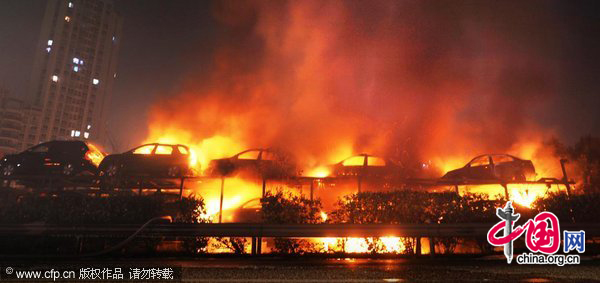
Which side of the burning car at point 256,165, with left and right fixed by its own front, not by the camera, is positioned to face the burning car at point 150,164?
front

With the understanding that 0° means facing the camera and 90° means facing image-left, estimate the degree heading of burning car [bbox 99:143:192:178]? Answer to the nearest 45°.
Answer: approximately 90°

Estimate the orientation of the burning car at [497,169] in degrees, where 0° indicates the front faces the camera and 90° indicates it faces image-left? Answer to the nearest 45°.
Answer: approximately 90°

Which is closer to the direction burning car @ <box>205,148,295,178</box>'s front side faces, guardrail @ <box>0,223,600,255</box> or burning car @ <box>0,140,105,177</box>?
the burning car

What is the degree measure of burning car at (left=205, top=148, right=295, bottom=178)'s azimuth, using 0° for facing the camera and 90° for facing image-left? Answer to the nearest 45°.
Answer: approximately 90°

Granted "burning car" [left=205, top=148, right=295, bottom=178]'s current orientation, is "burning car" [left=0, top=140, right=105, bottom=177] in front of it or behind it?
in front

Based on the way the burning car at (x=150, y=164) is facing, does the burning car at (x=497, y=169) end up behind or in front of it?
behind

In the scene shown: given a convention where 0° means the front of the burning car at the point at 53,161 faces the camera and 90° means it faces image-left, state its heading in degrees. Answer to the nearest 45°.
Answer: approximately 90°
